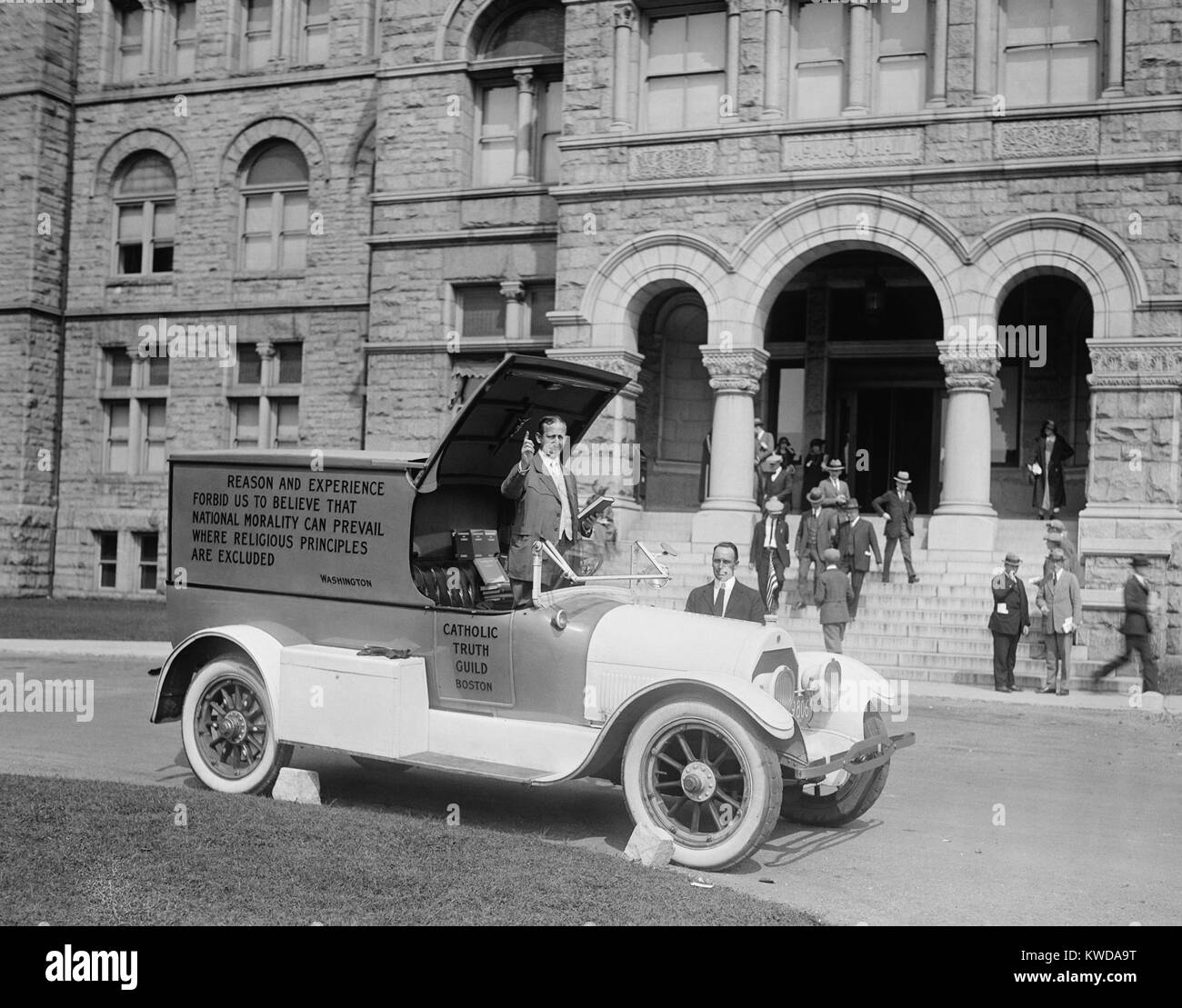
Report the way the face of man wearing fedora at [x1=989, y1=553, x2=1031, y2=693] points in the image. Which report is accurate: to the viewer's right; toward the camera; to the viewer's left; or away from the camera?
toward the camera

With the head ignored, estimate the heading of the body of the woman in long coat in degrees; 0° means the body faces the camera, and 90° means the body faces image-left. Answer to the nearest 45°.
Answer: approximately 0°

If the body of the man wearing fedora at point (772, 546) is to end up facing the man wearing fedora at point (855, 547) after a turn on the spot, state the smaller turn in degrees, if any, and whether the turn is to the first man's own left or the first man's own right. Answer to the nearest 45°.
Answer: approximately 90° to the first man's own left

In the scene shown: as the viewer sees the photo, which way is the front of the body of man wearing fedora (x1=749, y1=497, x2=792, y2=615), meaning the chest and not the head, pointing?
toward the camera

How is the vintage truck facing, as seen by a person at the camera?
facing the viewer and to the right of the viewer

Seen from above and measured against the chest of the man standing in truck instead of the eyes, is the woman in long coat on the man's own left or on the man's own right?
on the man's own left

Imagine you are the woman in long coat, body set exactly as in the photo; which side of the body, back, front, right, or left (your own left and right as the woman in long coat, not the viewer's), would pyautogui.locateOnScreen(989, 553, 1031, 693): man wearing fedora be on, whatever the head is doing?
front

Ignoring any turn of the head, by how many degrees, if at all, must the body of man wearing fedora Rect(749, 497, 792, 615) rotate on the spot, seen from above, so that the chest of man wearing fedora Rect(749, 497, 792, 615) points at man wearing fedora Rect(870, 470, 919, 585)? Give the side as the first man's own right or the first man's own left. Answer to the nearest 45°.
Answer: approximately 135° to the first man's own left

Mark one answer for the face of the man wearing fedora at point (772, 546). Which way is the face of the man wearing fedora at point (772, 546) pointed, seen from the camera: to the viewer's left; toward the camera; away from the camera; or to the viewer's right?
toward the camera

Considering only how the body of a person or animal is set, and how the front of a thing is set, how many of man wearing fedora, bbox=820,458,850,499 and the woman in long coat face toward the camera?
2

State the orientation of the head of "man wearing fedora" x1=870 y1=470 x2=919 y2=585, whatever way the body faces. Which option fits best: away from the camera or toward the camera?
toward the camera

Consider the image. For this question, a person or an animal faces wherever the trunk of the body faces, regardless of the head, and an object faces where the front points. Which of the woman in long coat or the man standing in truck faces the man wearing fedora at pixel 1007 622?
the woman in long coat

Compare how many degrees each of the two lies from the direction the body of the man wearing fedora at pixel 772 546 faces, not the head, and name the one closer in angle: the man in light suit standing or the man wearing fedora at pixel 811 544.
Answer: the man in light suit standing

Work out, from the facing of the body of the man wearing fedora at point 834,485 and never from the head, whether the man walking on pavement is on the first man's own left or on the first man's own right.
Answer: on the first man's own left
